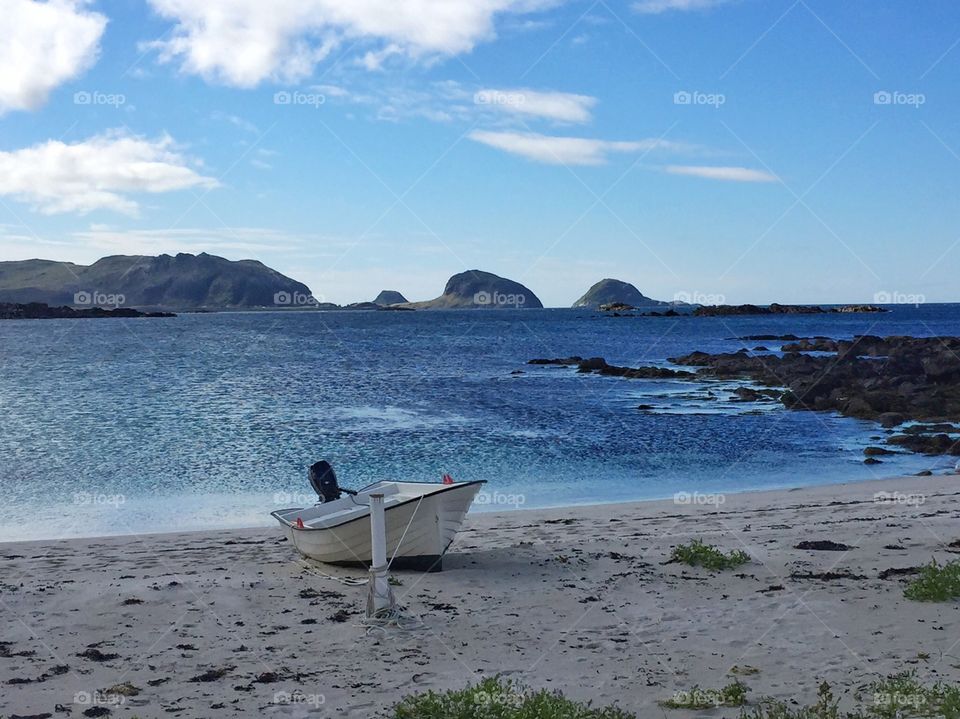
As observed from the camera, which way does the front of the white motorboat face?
facing the viewer and to the right of the viewer

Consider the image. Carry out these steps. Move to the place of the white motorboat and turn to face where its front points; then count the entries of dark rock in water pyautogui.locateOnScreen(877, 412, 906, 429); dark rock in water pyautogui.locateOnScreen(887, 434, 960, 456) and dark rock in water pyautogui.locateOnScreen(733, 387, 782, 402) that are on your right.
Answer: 0

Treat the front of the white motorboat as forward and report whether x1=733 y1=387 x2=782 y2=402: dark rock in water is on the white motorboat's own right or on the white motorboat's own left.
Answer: on the white motorboat's own left

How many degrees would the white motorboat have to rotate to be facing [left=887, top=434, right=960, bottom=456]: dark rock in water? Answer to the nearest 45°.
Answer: approximately 90° to its left

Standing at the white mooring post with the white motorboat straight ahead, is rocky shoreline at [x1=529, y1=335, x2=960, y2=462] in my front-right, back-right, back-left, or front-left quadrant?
front-right

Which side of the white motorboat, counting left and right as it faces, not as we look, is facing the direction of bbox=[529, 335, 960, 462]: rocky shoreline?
left

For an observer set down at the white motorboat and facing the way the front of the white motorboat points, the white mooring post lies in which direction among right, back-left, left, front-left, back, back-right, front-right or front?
front-right

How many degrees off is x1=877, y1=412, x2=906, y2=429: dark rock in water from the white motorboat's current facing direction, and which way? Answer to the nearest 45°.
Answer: approximately 90° to its left
